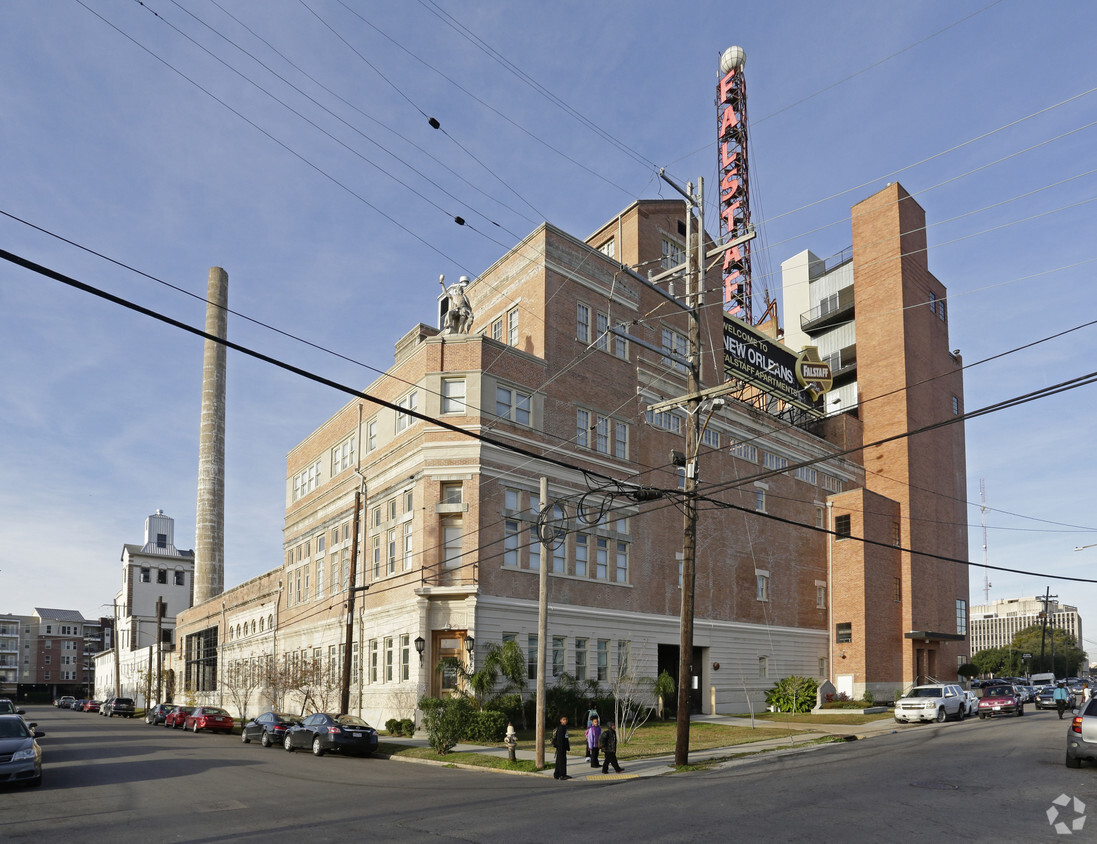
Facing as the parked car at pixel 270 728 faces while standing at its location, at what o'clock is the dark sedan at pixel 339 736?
The dark sedan is roughly at 7 o'clock from the parked car.

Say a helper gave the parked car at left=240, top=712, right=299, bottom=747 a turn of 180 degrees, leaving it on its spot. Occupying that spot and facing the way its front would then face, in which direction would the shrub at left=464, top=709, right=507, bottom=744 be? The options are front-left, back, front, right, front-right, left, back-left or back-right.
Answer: front

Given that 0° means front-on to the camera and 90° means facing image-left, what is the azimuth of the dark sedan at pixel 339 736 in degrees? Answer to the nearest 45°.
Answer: approximately 135°

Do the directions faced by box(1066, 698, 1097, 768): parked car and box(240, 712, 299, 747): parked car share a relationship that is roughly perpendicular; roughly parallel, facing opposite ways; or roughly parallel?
roughly perpendicular

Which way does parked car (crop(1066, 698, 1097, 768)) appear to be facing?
away from the camera

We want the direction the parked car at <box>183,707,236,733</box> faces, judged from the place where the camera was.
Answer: facing away from the viewer and to the left of the viewer

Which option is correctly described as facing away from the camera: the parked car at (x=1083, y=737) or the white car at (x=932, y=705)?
the parked car

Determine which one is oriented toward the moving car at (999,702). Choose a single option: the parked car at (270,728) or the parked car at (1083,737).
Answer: the parked car at (1083,737)

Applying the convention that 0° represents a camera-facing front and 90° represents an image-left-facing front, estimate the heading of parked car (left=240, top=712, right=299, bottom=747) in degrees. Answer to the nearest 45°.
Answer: approximately 135°

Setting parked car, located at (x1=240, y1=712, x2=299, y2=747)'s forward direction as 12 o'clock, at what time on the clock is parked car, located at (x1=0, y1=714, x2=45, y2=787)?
parked car, located at (x1=0, y1=714, x2=45, y2=787) is roughly at 8 o'clock from parked car, located at (x1=240, y1=712, x2=299, y2=747).
